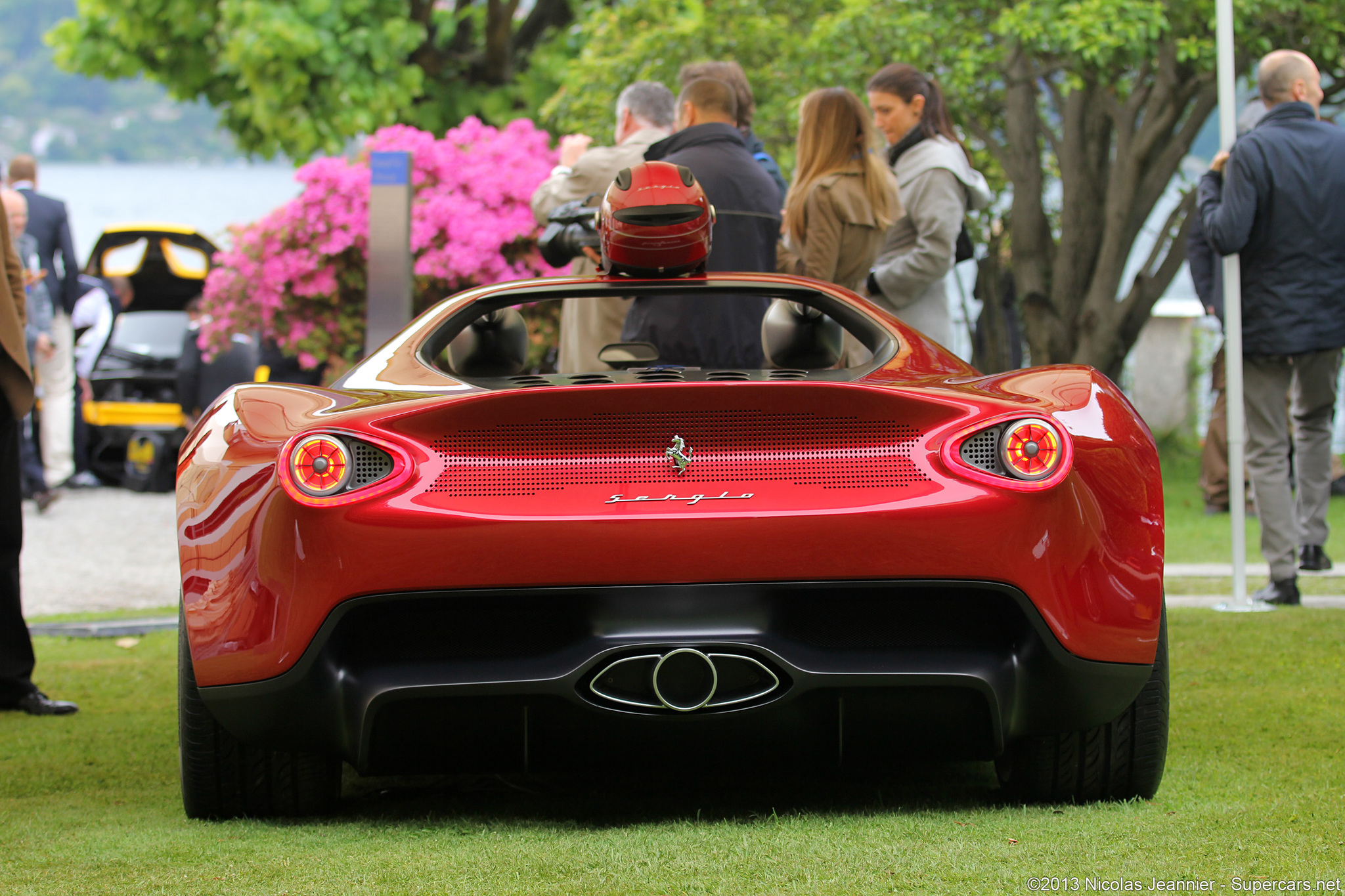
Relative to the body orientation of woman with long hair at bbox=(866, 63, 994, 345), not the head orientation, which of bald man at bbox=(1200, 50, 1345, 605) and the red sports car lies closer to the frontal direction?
the red sports car

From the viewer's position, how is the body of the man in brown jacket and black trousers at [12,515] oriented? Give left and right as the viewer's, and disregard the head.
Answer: facing to the right of the viewer

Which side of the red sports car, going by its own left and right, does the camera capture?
back

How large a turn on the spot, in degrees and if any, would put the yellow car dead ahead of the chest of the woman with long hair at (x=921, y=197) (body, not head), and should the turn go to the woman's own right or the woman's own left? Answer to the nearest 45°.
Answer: approximately 45° to the woman's own right

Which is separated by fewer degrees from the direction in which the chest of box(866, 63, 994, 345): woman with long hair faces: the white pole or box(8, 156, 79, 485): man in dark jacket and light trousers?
the man in dark jacket and light trousers

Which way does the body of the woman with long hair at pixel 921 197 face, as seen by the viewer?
to the viewer's left

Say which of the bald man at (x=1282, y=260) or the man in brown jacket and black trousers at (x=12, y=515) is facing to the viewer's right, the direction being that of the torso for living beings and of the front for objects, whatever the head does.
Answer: the man in brown jacket and black trousers

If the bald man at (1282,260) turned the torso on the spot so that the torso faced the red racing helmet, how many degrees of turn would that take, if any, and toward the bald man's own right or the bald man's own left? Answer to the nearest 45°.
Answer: approximately 135° to the bald man's own left

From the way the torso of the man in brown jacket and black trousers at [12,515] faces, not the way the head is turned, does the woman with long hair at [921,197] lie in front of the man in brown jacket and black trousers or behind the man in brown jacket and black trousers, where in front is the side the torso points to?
in front

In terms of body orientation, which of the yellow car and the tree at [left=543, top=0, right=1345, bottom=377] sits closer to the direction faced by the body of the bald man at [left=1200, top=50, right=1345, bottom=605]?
the tree

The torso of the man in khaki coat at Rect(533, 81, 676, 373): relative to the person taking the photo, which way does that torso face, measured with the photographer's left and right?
facing away from the viewer and to the left of the viewer

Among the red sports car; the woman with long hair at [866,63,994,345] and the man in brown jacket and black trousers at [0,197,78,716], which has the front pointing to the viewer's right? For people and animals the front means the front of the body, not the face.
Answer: the man in brown jacket and black trousers

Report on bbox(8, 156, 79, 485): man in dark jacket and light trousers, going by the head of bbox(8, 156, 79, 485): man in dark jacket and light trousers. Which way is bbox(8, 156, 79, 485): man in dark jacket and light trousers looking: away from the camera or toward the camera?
away from the camera

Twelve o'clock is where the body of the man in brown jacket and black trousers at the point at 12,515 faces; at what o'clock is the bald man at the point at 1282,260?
The bald man is roughly at 12 o'clock from the man in brown jacket and black trousers.

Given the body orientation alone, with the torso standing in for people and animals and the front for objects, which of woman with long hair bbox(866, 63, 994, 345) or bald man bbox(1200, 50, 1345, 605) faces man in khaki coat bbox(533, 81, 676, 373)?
the woman with long hair

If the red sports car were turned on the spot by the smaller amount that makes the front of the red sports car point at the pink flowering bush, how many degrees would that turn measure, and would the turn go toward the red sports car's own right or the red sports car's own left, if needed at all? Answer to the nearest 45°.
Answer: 0° — it already faces it

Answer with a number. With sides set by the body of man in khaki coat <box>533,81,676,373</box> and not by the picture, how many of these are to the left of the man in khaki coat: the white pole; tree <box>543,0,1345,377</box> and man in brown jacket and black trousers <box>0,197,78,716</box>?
1
